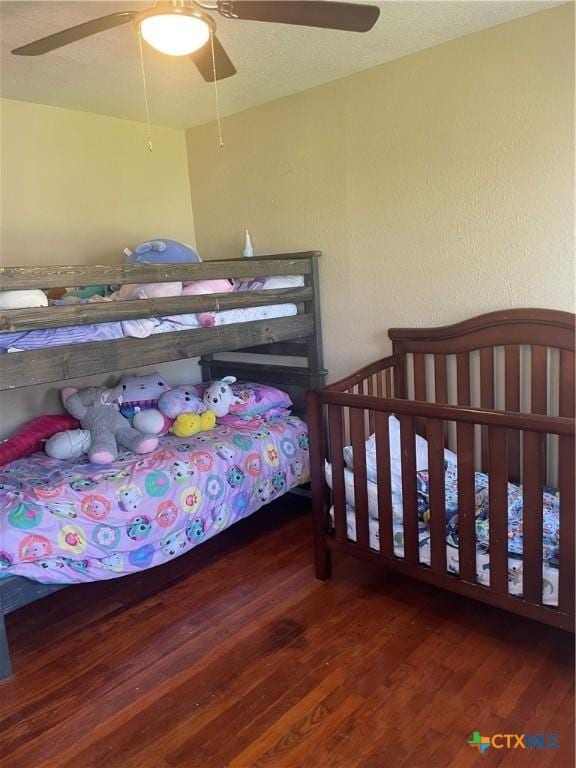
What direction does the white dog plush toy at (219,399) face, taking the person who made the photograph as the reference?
facing the viewer and to the left of the viewer

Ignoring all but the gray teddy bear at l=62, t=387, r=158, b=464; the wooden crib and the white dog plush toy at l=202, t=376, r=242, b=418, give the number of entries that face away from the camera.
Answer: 0

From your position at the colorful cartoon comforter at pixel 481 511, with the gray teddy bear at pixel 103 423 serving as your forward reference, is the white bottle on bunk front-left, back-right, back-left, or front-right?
front-right

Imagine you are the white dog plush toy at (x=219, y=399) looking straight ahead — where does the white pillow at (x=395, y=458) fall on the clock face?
The white pillow is roughly at 9 o'clock from the white dog plush toy.

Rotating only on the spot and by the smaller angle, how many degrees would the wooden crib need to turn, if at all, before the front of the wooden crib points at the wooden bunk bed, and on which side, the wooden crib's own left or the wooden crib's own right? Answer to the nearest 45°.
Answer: approximately 45° to the wooden crib's own right

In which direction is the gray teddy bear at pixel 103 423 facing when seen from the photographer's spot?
facing the viewer and to the right of the viewer

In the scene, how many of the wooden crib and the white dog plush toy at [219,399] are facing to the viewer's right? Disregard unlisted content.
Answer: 0

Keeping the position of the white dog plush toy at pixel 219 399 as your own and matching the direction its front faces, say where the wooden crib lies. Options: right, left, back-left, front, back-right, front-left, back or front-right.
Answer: left

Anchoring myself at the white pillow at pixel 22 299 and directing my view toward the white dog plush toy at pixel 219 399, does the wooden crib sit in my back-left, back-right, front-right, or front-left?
front-right
